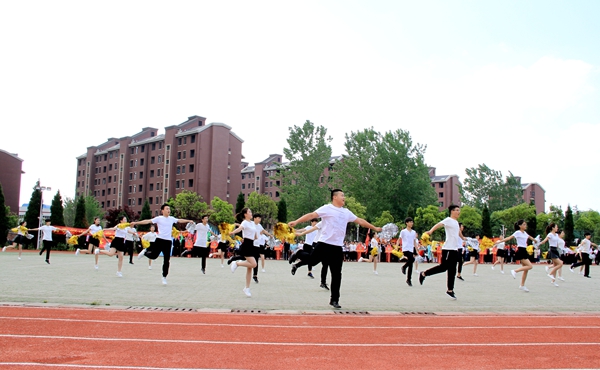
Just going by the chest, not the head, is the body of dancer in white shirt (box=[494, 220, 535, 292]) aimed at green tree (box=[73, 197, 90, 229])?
no

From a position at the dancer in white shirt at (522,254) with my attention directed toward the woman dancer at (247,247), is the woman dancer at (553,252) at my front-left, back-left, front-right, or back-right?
back-right

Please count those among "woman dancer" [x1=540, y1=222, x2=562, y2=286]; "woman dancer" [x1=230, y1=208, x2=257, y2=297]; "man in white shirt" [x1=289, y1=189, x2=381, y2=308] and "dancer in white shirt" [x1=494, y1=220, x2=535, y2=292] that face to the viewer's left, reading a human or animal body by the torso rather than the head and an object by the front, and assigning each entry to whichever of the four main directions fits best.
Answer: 0

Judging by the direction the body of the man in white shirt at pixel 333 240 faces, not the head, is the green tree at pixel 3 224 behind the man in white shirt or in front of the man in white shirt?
behind

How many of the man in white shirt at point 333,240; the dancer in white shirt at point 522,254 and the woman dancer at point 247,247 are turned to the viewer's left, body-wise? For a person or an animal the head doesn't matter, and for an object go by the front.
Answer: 0

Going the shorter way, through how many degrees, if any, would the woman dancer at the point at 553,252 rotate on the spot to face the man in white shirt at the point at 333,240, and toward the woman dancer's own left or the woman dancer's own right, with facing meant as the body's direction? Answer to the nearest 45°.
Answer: approximately 45° to the woman dancer's own right

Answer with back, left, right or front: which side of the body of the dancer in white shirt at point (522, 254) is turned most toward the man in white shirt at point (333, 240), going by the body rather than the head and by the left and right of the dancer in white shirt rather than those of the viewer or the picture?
right

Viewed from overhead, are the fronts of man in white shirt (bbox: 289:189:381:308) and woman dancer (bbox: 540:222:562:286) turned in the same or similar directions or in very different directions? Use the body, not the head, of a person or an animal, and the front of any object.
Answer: same or similar directions

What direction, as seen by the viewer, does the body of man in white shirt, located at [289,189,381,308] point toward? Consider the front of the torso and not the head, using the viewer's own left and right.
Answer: facing the viewer and to the right of the viewer

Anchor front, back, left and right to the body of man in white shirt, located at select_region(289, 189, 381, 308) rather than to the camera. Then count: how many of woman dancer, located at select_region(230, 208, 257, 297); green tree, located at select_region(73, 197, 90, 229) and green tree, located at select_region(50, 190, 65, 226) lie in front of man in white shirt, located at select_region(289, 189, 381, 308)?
0

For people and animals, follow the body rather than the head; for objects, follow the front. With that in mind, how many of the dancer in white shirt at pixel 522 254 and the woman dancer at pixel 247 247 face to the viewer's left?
0

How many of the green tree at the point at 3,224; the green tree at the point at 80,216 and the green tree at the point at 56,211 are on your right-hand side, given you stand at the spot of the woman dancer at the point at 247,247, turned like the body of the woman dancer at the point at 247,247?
0
